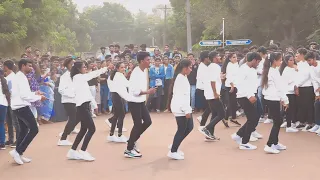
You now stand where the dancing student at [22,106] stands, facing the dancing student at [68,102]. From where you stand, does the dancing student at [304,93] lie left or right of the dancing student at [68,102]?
right

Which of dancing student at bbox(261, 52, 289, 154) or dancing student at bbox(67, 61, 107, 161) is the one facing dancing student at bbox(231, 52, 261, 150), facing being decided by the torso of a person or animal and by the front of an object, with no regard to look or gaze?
dancing student at bbox(67, 61, 107, 161)

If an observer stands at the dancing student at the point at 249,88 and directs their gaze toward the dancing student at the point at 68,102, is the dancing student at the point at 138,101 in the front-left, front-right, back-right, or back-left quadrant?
front-left

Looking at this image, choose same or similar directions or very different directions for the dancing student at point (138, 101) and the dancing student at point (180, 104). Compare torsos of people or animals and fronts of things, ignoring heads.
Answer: same or similar directions

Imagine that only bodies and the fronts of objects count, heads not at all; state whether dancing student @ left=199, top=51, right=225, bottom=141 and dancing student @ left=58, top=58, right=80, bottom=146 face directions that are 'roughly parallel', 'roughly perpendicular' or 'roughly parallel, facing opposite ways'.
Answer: roughly parallel
